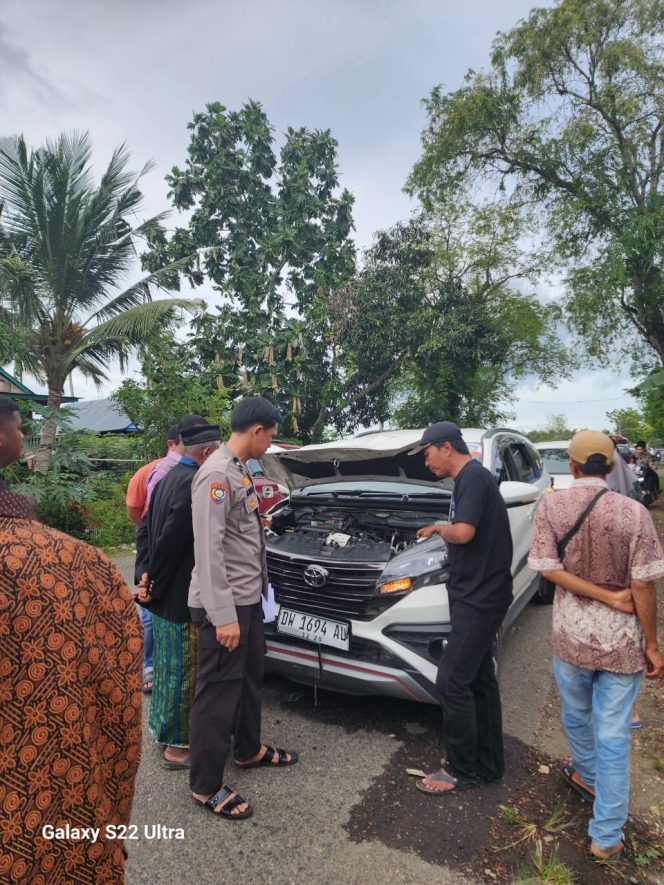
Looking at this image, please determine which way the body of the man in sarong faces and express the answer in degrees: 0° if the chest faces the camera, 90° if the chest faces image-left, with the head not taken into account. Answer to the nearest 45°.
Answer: approximately 225°

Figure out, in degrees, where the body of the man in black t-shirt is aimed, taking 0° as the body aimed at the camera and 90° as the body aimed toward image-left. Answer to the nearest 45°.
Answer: approximately 90°

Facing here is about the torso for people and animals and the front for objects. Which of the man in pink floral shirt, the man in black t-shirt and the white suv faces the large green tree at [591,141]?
the man in pink floral shirt

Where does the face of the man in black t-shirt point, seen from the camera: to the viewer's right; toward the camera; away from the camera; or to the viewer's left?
to the viewer's left

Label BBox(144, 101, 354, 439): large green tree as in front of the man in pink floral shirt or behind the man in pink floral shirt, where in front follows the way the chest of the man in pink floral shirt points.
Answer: in front

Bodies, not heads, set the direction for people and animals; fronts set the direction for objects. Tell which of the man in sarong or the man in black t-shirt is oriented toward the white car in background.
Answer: the man in sarong

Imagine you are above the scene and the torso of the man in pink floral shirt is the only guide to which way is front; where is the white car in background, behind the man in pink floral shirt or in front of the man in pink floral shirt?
in front

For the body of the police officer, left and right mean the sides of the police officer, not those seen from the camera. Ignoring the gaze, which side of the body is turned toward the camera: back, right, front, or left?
right

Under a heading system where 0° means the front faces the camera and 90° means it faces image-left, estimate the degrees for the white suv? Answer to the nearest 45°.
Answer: approximately 45°

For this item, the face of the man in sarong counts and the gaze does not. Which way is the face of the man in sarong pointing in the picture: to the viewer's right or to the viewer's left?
to the viewer's right

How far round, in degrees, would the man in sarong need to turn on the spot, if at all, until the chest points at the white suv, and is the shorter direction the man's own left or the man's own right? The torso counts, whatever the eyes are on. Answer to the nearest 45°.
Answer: approximately 45° to the man's own right

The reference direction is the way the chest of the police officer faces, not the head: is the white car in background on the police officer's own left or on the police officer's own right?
on the police officer's own left

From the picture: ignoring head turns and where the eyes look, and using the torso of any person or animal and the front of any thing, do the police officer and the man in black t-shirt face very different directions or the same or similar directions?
very different directions
